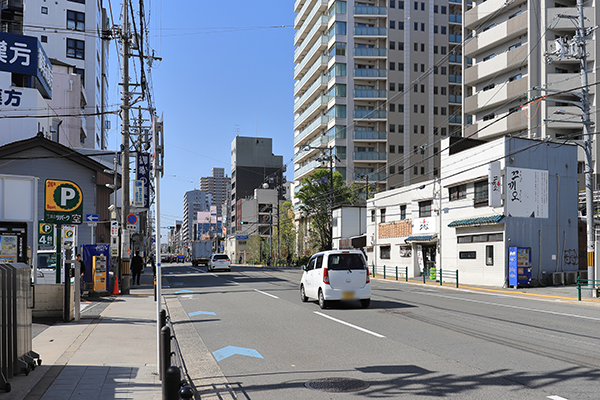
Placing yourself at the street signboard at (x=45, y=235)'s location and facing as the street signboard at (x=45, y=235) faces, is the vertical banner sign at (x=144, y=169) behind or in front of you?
behind

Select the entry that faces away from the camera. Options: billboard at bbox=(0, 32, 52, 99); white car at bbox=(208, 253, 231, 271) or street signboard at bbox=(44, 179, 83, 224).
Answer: the white car

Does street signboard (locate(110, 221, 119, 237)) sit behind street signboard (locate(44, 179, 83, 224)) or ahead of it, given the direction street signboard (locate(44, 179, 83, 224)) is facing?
behind

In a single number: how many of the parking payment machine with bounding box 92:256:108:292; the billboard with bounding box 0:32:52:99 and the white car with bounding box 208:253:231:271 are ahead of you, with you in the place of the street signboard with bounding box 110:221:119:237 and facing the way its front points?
1

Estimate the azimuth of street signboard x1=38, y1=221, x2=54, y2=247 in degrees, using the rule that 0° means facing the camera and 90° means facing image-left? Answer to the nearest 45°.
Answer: approximately 0°

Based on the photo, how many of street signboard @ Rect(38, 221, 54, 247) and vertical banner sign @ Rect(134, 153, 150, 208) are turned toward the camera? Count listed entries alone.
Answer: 2

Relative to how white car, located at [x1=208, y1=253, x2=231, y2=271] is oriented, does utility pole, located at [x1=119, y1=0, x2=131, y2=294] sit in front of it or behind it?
behind

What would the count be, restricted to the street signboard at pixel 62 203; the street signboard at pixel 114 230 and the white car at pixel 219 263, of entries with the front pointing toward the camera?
2
